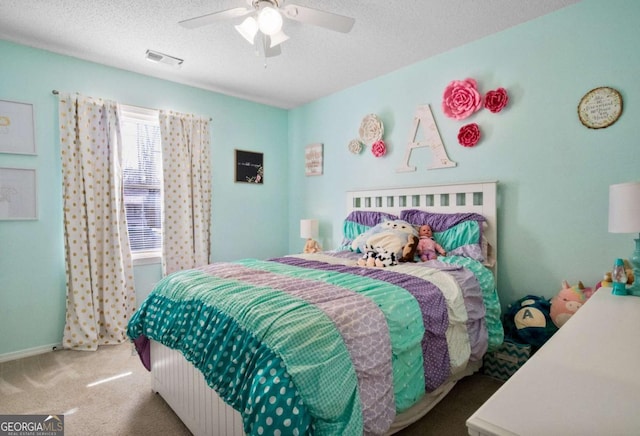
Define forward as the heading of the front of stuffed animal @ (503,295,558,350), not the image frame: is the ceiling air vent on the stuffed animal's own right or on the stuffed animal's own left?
on the stuffed animal's own right

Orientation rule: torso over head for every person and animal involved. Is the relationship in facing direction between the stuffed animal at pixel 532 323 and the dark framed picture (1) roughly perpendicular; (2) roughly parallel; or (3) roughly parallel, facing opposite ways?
roughly perpendicular

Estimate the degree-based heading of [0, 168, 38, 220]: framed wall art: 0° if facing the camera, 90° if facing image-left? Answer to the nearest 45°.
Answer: approximately 0°

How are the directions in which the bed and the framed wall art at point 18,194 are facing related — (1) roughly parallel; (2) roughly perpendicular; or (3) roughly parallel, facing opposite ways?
roughly perpendicular

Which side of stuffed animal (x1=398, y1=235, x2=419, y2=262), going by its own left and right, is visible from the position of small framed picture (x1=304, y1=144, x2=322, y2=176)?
right

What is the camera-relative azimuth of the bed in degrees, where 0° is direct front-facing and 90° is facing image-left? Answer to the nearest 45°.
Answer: approximately 45°

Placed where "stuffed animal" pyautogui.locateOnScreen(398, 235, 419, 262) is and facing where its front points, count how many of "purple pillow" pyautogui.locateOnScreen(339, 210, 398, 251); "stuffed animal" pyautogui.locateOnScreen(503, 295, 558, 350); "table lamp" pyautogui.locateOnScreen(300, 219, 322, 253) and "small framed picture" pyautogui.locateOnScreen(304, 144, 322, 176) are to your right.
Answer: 3

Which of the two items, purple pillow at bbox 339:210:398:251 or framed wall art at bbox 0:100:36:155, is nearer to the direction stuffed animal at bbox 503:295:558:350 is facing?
the framed wall art

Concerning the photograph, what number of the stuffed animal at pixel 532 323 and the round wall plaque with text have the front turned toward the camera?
2

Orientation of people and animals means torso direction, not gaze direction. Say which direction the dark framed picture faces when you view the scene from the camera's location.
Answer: facing the viewer and to the right of the viewer

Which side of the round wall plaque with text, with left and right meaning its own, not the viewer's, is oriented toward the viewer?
front

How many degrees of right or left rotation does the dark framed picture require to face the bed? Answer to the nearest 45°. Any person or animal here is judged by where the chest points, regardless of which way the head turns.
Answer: approximately 45° to its right

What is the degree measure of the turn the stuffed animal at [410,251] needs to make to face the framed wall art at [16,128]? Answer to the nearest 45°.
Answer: approximately 45° to its right

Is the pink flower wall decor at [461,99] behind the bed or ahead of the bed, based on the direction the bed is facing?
behind

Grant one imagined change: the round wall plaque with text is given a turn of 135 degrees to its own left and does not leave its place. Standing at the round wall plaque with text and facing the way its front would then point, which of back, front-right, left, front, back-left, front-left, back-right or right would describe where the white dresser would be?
back-right

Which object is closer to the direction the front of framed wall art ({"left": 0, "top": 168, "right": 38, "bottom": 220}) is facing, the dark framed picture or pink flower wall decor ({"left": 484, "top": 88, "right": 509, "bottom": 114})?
the pink flower wall decor

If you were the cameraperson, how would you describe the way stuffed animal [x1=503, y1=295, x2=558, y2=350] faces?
facing the viewer
